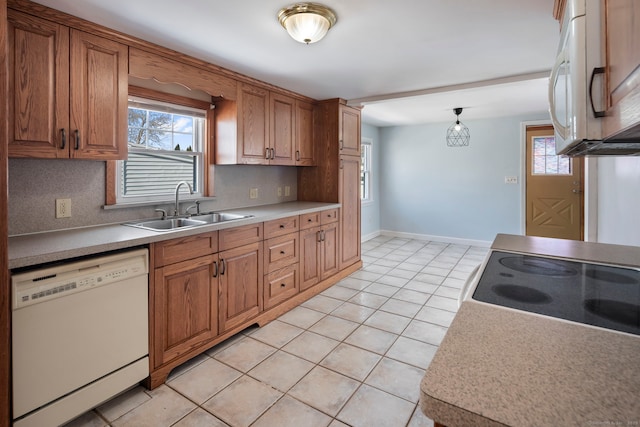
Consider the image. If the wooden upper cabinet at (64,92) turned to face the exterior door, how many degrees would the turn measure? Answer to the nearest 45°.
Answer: approximately 45° to its left

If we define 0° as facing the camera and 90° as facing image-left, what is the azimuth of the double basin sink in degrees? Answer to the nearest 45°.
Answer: approximately 315°

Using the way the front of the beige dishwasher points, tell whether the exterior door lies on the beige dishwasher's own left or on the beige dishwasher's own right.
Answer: on the beige dishwasher's own left

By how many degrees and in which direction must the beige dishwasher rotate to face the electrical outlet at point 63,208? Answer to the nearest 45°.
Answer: approximately 135° to its left

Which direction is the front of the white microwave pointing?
to the viewer's left

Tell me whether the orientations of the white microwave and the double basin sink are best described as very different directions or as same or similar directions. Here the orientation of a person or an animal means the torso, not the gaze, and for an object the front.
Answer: very different directions

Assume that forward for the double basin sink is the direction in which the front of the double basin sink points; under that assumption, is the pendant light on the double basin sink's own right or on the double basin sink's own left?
on the double basin sink's own left
